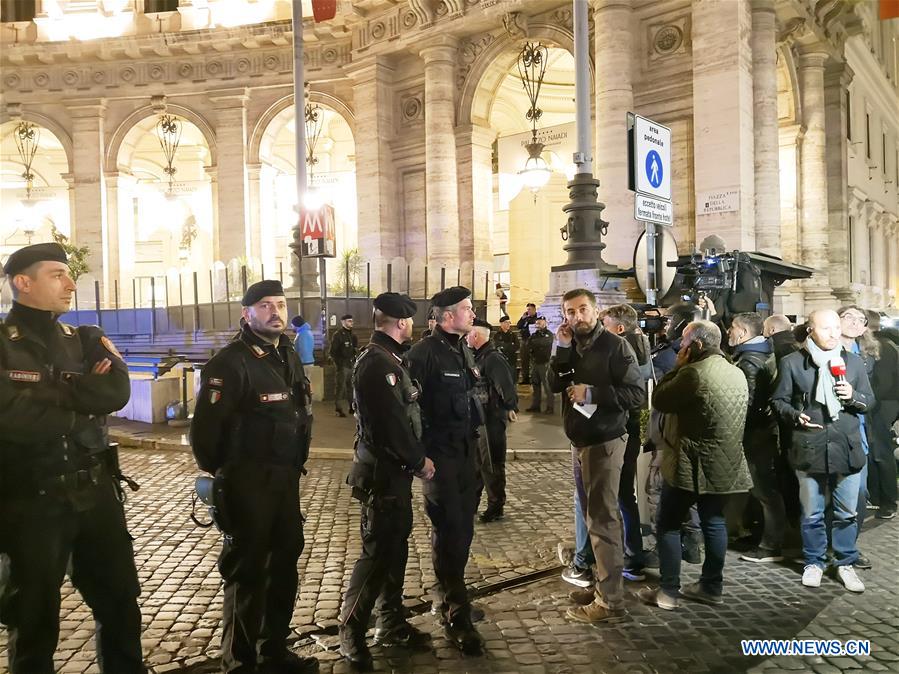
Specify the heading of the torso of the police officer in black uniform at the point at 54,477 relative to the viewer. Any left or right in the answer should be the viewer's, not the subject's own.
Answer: facing the viewer and to the right of the viewer

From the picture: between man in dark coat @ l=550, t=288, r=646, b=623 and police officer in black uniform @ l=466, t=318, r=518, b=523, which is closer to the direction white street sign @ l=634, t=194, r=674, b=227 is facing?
the man in dark coat

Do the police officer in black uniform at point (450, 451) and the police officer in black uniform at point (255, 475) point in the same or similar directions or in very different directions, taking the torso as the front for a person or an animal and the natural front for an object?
same or similar directions

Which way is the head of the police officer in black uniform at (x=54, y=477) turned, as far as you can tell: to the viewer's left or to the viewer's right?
to the viewer's right

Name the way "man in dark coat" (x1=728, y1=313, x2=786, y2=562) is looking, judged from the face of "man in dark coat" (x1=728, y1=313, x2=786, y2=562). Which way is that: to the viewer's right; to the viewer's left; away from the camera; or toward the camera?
to the viewer's left

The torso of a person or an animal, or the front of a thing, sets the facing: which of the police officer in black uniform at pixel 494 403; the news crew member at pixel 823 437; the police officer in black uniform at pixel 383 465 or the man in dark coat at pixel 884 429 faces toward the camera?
the news crew member

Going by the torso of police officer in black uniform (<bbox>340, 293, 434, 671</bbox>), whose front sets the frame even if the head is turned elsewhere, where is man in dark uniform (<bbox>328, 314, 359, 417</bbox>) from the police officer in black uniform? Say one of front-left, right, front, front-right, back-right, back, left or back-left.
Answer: left

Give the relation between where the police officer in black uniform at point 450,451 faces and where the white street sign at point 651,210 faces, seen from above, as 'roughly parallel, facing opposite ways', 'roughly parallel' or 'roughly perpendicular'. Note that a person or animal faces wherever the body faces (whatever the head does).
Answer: roughly parallel
